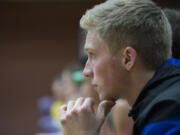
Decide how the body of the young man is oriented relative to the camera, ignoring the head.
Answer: to the viewer's left

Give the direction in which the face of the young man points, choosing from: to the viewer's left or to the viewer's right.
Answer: to the viewer's left
